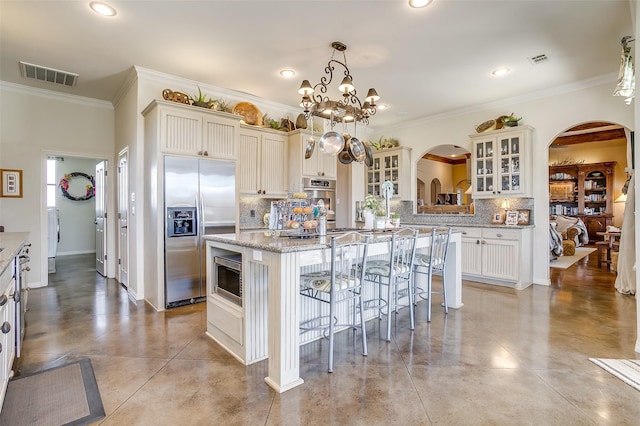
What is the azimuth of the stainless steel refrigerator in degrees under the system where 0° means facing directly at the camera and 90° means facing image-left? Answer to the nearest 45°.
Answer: approximately 315°

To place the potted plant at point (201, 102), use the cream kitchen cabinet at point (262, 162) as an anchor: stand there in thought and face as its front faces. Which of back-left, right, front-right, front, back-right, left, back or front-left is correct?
right

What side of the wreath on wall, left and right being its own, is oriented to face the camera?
front

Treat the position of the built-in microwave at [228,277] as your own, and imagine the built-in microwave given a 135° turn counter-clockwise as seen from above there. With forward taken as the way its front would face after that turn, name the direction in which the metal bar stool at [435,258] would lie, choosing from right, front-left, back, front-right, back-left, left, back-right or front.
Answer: front

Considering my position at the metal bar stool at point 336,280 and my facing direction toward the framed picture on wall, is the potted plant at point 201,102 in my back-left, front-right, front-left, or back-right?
front-right

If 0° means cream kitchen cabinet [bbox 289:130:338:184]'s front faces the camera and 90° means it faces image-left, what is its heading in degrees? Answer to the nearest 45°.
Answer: approximately 315°

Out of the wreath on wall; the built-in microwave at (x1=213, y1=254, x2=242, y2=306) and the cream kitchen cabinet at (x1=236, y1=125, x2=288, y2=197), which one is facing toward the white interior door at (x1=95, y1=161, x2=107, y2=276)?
the wreath on wall

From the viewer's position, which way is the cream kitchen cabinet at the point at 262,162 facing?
facing the viewer and to the right of the viewer

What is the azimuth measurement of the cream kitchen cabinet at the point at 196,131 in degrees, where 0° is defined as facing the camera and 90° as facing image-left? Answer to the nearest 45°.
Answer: approximately 315°

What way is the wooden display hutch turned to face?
toward the camera
